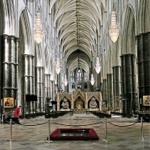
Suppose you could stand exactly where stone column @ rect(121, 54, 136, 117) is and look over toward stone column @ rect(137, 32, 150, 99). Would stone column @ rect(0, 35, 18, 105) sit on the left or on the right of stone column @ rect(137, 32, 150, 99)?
right

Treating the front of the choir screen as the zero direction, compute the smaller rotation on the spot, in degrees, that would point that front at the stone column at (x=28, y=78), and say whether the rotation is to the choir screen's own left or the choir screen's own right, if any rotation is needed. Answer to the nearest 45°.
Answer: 0° — it already faces it

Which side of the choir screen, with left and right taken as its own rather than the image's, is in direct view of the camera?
front

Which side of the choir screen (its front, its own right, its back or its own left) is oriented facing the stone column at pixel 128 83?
front

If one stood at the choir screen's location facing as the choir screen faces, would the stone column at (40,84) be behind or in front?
in front

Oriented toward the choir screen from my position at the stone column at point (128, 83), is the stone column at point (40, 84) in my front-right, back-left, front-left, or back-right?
front-left

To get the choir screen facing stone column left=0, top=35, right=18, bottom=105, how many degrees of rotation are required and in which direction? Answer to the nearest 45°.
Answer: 0° — it already faces it

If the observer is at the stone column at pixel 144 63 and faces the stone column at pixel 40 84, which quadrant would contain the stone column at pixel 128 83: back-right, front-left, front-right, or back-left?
front-right
